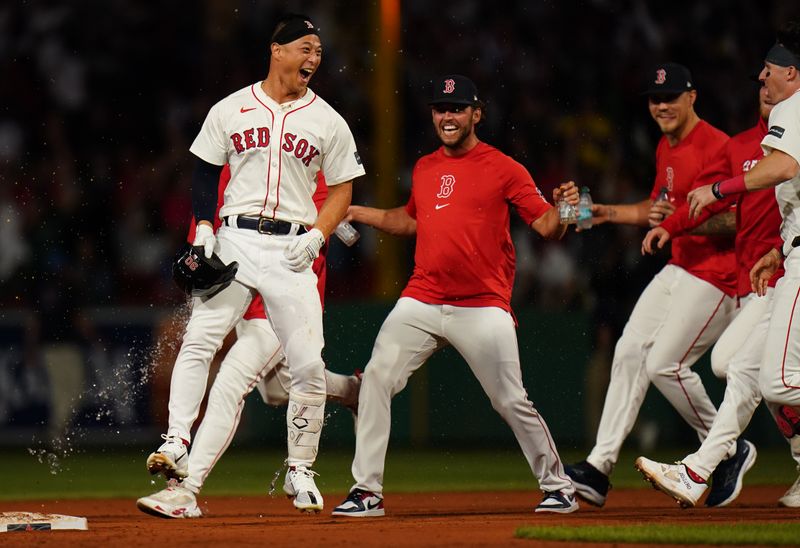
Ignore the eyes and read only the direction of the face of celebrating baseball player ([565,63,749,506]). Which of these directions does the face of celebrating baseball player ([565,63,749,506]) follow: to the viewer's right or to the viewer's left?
to the viewer's left

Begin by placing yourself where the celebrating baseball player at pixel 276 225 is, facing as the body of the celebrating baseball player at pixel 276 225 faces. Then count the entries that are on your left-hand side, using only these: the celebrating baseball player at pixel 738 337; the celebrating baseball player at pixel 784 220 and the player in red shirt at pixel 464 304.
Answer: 3

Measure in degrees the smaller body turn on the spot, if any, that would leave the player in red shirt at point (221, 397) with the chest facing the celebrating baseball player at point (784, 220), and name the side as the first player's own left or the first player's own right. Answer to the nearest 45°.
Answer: approximately 135° to the first player's own left

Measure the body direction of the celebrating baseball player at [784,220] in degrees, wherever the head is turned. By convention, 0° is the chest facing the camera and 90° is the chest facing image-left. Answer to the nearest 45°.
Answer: approximately 90°

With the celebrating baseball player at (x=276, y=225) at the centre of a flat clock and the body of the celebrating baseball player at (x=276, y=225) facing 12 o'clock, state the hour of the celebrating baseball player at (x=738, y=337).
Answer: the celebrating baseball player at (x=738, y=337) is roughly at 9 o'clock from the celebrating baseball player at (x=276, y=225).

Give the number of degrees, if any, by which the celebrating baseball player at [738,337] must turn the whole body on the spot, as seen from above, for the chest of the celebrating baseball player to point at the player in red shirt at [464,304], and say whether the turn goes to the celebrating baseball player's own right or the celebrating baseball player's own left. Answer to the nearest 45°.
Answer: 0° — they already face them

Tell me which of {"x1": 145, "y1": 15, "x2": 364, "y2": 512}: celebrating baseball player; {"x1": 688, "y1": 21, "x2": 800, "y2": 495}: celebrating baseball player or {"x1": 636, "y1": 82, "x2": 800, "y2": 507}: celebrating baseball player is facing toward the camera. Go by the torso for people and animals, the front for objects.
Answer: {"x1": 145, "y1": 15, "x2": 364, "y2": 512}: celebrating baseball player

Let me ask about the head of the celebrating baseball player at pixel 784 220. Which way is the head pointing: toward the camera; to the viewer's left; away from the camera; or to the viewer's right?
to the viewer's left

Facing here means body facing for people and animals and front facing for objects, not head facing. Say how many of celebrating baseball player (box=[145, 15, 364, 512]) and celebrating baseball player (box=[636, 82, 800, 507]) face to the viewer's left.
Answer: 1

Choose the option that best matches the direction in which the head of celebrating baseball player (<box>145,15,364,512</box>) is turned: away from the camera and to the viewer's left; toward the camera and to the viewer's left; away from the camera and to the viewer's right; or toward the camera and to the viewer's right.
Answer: toward the camera and to the viewer's right

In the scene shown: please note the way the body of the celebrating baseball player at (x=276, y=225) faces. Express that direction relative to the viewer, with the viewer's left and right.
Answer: facing the viewer

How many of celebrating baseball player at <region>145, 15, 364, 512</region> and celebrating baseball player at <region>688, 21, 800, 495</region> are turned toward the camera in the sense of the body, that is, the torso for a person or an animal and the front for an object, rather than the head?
1

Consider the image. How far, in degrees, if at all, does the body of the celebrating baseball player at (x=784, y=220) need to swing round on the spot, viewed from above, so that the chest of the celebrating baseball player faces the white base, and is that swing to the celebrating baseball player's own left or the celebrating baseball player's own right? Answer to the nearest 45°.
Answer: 0° — they already face it

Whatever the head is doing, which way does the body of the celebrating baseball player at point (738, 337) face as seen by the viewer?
to the viewer's left

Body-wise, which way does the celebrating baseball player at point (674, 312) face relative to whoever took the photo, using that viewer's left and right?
facing the viewer and to the left of the viewer
